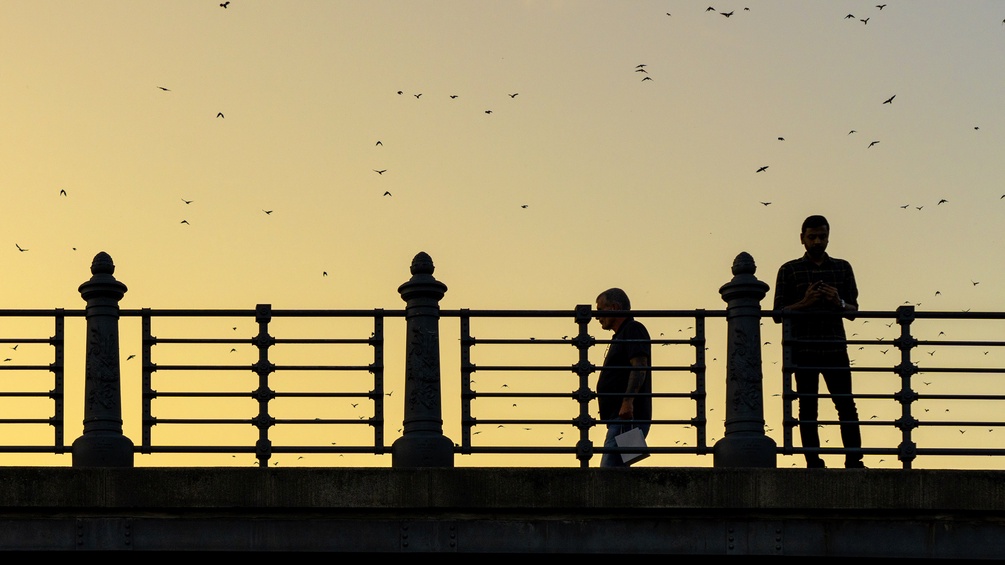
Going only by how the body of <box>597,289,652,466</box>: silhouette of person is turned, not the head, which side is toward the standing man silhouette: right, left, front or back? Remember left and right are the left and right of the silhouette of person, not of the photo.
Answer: back

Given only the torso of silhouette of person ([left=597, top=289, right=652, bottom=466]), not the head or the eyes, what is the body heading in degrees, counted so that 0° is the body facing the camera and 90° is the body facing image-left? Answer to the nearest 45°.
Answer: approximately 90°

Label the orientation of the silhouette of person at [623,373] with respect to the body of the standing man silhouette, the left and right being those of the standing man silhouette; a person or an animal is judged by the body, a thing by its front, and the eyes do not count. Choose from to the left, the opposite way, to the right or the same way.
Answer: to the right

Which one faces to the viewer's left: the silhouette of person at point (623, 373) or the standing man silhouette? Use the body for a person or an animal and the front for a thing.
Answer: the silhouette of person

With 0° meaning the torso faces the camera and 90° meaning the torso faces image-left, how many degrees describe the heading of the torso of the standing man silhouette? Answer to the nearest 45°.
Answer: approximately 0°

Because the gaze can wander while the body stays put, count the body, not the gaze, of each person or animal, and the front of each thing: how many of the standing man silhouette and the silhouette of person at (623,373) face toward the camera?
1
